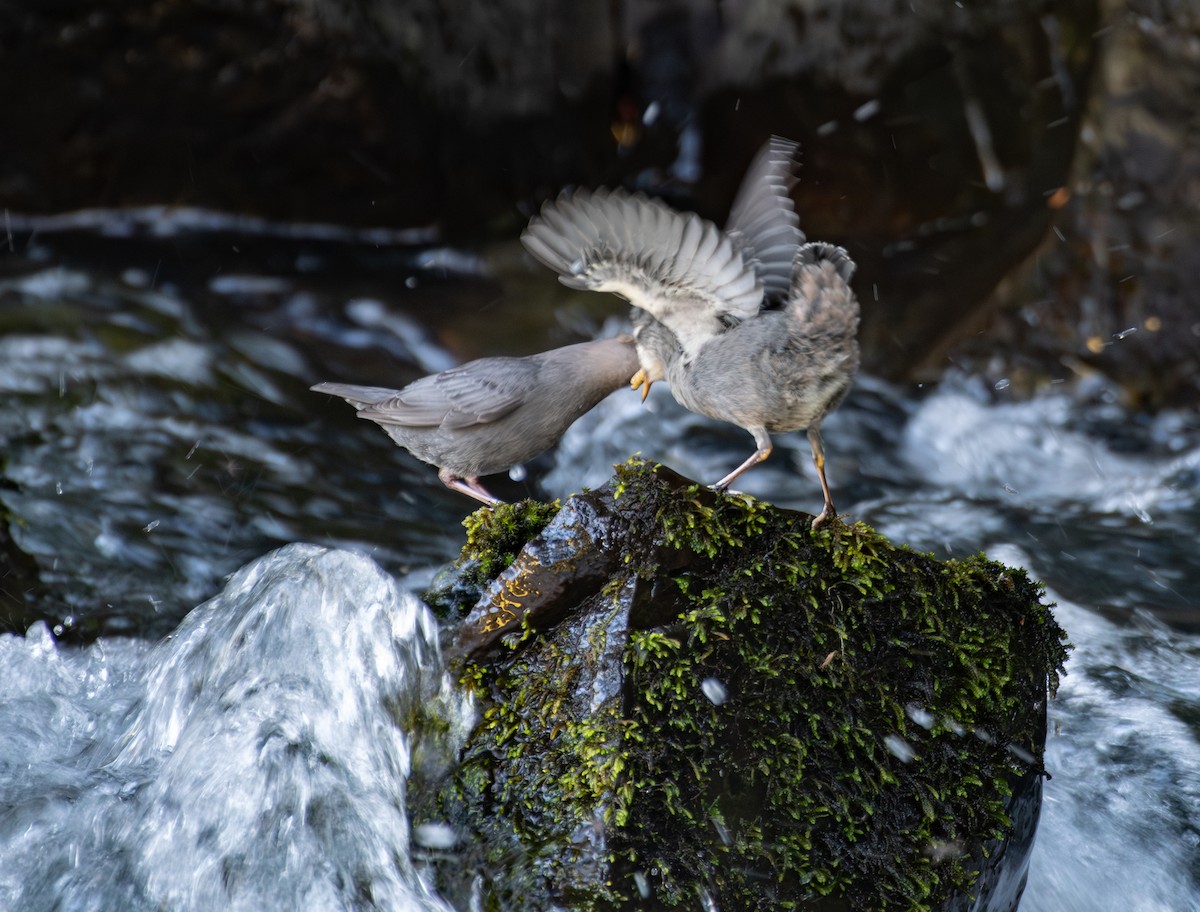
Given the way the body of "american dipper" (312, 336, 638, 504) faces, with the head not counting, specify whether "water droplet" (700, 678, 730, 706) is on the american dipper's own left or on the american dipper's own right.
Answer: on the american dipper's own right

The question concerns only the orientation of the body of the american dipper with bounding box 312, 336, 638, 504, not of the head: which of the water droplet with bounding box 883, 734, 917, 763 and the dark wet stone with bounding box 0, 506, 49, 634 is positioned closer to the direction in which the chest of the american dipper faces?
the water droplet

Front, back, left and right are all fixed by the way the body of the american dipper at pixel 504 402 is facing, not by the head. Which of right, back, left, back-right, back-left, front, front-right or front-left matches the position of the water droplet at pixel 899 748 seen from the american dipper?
front-right

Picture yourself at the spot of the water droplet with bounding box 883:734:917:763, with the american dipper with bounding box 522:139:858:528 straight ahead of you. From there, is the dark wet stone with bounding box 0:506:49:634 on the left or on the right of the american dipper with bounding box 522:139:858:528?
left

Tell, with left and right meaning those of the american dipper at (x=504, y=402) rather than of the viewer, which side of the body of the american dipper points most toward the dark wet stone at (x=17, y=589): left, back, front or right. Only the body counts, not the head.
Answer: back

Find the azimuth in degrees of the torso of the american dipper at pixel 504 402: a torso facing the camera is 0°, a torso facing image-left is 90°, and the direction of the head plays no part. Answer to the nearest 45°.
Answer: approximately 270°
